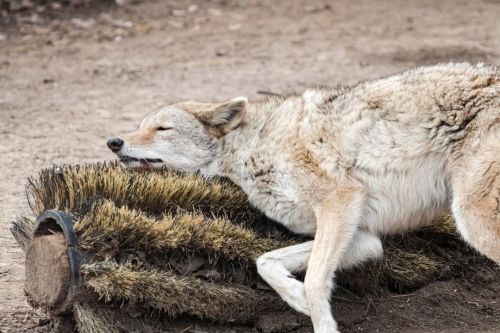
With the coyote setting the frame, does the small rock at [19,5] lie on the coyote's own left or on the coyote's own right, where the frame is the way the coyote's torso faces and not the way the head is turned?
on the coyote's own right

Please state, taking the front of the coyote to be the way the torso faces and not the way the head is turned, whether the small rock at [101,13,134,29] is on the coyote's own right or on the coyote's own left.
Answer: on the coyote's own right

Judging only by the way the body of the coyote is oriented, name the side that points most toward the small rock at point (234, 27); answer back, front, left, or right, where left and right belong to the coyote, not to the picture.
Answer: right

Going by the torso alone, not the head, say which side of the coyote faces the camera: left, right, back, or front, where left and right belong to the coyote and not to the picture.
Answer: left

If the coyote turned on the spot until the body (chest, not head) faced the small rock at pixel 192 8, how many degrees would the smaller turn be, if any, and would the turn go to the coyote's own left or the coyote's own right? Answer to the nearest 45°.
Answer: approximately 90° to the coyote's own right

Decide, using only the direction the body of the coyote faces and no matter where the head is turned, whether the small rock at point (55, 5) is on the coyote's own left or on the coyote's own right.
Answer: on the coyote's own right

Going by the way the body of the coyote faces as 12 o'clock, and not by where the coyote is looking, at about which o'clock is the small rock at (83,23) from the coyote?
The small rock is roughly at 2 o'clock from the coyote.
